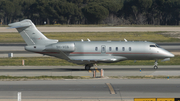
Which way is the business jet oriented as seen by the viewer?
to the viewer's right
